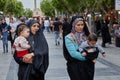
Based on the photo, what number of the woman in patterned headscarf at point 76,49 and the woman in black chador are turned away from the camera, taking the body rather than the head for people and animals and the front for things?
0

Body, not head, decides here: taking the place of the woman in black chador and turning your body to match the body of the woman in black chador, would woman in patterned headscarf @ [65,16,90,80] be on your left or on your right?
on your left

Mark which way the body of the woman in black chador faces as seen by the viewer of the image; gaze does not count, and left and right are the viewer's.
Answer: facing the viewer and to the left of the viewer

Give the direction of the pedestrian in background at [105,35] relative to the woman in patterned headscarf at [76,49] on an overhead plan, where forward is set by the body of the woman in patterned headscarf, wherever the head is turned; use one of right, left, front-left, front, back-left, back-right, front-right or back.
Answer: back-left

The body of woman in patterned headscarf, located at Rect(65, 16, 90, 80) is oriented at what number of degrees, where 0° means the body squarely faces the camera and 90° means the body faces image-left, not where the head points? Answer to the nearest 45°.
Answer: approximately 315°

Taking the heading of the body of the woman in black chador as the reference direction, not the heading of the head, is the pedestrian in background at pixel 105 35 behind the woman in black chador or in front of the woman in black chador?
behind
